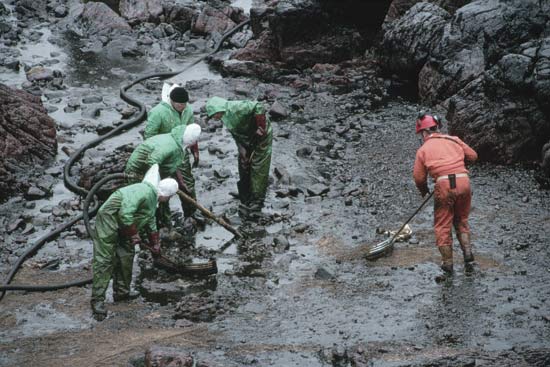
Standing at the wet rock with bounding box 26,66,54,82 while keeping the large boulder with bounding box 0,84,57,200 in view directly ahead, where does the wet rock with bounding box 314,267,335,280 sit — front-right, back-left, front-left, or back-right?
front-left

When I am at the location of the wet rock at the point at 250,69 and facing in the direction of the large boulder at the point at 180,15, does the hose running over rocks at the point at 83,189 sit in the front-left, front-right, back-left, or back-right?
back-left

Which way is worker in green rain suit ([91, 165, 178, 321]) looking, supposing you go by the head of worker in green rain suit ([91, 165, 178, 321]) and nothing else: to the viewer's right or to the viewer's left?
to the viewer's right

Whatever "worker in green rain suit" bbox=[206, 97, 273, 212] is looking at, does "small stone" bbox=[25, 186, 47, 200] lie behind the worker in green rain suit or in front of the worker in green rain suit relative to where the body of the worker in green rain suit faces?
in front

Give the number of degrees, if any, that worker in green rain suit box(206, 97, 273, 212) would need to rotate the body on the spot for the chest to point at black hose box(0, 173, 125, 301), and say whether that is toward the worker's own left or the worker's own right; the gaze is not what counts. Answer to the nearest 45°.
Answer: approximately 45° to the worker's own left

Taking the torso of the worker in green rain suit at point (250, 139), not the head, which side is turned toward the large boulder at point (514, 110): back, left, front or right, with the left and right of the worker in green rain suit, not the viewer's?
back

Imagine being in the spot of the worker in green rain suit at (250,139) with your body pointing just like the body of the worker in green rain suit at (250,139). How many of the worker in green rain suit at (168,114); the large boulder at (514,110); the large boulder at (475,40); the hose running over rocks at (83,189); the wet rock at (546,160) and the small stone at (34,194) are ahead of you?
3

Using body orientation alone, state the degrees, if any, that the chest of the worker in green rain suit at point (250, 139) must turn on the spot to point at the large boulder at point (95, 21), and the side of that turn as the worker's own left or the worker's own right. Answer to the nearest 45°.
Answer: approximately 45° to the worker's own right

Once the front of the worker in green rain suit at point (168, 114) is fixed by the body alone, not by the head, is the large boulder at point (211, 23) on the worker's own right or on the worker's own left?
on the worker's own left

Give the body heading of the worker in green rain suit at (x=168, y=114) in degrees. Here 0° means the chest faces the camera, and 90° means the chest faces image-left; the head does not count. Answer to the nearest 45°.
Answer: approximately 315°

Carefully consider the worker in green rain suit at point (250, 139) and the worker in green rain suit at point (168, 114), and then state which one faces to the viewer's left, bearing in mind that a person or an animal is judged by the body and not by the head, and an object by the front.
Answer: the worker in green rain suit at point (250, 139)

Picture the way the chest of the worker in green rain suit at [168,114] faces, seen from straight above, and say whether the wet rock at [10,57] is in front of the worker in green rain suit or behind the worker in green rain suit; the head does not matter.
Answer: behind

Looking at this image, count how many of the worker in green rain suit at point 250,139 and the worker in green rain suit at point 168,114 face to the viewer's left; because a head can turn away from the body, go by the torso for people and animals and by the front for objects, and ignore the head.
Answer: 1

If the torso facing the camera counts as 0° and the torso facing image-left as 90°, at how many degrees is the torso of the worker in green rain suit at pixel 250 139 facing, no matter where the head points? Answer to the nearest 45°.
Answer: approximately 90°
